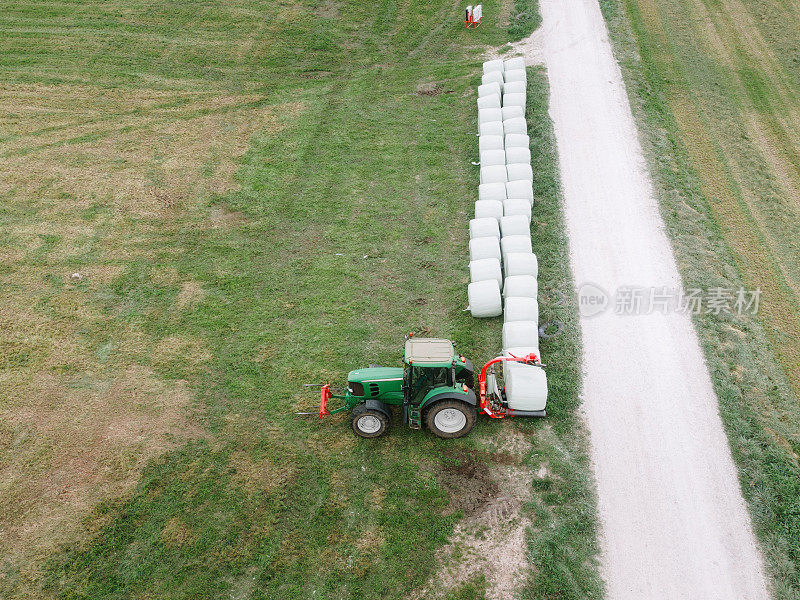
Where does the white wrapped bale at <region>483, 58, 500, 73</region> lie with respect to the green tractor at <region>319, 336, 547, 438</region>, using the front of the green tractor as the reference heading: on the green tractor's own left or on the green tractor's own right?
on the green tractor's own right

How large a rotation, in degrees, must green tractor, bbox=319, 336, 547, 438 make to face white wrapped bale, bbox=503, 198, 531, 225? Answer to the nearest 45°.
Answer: approximately 135° to its right

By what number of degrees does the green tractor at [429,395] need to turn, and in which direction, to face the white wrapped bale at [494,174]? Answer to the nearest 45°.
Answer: approximately 90° to its right

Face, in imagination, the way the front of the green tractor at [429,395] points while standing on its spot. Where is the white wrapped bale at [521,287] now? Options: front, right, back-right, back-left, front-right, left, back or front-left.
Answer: back-right

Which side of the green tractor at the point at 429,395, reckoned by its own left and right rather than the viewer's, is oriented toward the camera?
left

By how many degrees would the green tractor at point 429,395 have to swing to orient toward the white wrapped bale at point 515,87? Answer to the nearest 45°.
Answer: approximately 90° to its right

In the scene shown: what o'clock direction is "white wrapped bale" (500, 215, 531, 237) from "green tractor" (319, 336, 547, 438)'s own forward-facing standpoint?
The white wrapped bale is roughly at 4 o'clock from the green tractor.

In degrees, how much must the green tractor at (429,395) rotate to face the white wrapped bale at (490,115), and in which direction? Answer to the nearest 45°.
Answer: approximately 90° to its right
